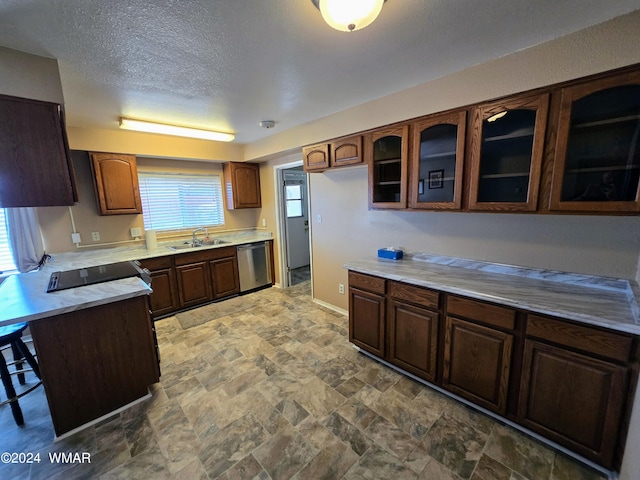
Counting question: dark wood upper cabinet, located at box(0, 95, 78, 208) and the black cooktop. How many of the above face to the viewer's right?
2

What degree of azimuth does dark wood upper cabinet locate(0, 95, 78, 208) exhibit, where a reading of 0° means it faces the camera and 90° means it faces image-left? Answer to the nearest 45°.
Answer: approximately 270°

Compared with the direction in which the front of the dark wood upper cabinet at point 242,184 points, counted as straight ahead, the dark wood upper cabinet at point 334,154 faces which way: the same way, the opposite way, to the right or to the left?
to the right

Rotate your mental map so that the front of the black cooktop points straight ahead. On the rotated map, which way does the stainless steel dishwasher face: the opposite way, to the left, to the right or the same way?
to the right

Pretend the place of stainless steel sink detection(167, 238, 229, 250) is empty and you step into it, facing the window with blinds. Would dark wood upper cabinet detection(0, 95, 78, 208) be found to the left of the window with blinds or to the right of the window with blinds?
left

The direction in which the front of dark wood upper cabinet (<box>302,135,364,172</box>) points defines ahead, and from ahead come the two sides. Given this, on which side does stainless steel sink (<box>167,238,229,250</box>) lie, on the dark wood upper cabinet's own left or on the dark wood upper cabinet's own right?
on the dark wood upper cabinet's own right

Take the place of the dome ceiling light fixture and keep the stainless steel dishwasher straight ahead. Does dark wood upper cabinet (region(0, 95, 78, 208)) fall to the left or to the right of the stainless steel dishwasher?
left

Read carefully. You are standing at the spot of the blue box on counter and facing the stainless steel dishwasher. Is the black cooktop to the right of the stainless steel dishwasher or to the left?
left

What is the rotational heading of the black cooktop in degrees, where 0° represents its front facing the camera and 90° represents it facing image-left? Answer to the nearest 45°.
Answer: approximately 270°

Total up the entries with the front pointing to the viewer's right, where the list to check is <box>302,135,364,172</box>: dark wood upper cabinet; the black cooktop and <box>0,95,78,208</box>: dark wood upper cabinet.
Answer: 2

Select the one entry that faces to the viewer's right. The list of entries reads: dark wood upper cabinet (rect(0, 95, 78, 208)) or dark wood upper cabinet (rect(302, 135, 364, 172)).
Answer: dark wood upper cabinet (rect(0, 95, 78, 208))
